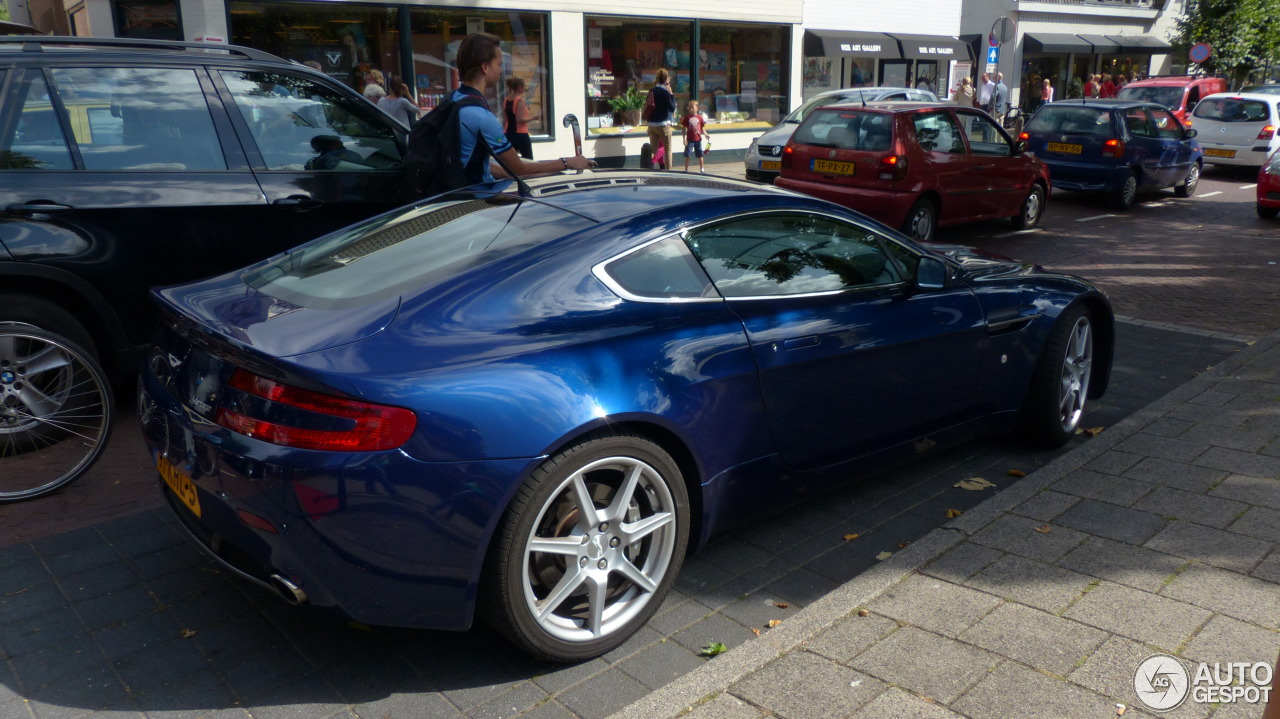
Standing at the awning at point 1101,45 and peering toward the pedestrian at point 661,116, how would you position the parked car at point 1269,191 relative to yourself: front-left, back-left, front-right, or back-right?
front-left

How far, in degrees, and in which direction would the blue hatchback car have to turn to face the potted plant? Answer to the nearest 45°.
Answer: approximately 135° to its left

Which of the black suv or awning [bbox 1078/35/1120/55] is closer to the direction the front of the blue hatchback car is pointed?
the awning

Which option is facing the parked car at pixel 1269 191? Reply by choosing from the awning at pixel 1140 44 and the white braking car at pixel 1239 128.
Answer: the awning

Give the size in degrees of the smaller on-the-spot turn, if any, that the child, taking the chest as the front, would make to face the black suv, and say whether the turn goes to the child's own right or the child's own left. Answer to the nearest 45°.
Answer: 0° — they already face it

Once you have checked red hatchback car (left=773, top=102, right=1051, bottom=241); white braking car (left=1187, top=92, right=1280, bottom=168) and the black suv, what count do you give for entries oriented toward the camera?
0

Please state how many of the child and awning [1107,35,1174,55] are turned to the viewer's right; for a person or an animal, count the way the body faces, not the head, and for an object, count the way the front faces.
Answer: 0

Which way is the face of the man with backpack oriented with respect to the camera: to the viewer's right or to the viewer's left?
to the viewer's right

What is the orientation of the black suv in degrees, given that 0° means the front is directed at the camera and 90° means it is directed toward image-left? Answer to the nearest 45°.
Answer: approximately 270°

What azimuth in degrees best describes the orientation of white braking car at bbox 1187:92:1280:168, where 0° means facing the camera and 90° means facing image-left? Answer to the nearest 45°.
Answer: approximately 225°

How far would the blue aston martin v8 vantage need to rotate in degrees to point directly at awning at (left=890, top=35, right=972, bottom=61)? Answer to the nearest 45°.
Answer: approximately 45° to its left

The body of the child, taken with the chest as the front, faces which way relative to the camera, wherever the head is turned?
toward the camera

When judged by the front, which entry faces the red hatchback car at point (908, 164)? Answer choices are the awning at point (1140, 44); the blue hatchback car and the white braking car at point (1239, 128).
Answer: the awning
